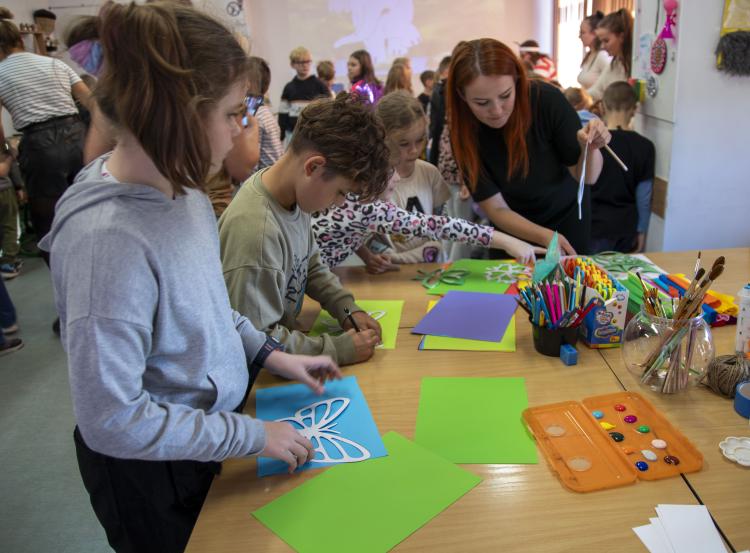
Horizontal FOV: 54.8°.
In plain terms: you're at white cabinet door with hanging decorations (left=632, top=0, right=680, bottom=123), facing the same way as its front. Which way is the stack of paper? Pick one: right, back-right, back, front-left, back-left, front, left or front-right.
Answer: front-left

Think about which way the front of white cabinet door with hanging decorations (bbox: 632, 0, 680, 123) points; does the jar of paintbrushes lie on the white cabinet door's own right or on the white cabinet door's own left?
on the white cabinet door's own left

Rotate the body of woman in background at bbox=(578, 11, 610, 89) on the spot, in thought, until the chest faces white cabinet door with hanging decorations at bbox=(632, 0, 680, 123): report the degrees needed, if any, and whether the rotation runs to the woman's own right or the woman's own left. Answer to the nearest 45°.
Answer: approximately 90° to the woman's own left

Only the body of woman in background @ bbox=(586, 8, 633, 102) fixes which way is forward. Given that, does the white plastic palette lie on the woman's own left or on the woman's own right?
on the woman's own left

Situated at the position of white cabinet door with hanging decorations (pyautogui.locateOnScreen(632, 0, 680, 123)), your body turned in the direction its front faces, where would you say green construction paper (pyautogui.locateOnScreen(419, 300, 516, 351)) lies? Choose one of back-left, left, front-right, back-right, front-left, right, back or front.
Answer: front-left

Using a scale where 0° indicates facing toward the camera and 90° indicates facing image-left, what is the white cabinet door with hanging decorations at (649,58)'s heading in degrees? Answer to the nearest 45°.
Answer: approximately 45°
